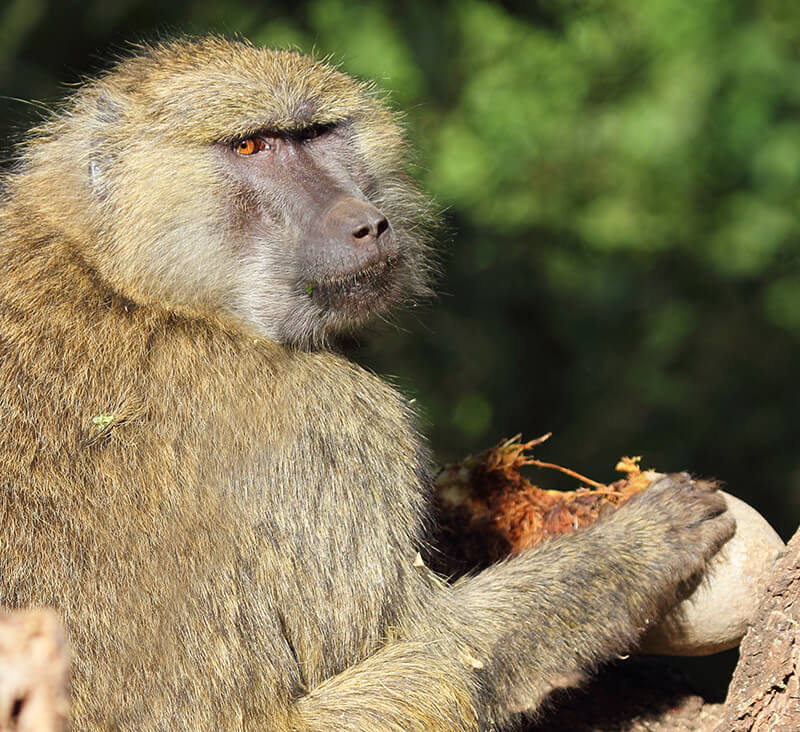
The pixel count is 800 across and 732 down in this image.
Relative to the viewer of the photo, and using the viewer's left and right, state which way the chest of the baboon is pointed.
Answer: facing to the right of the viewer
